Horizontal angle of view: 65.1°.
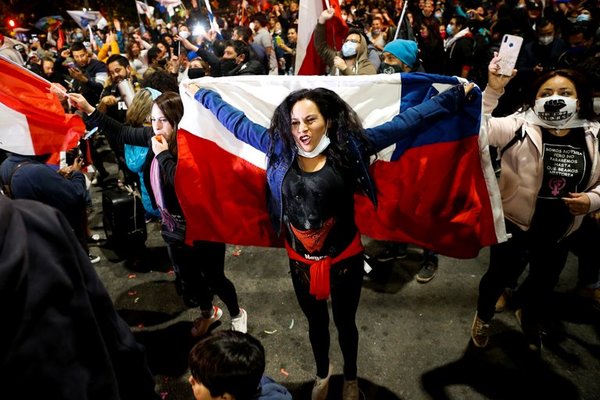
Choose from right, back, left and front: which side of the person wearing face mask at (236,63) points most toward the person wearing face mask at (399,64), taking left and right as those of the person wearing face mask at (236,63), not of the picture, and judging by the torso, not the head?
left

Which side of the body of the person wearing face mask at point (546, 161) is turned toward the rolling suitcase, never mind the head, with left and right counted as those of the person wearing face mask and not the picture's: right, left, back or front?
right

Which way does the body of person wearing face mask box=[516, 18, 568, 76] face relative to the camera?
toward the camera

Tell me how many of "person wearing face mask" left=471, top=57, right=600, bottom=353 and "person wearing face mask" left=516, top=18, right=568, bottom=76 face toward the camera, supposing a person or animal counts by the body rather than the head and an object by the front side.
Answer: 2

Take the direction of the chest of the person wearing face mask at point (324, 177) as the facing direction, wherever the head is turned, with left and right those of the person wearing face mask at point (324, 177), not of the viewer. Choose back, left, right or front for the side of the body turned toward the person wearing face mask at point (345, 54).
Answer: back

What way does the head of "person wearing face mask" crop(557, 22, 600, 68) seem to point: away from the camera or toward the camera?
toward the camera

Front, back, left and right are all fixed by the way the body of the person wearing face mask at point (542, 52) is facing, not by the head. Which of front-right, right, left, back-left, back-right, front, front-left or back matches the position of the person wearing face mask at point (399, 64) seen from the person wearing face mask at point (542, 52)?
front-right

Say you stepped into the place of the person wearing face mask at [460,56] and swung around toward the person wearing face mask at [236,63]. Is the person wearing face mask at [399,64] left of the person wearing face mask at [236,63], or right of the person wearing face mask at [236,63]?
left

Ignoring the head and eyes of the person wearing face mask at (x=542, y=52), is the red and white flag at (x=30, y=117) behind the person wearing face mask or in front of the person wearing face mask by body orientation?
in front

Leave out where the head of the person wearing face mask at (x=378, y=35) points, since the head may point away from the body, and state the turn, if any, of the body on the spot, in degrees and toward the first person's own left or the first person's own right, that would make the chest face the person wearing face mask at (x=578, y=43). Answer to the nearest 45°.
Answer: approximately 45° to the first person's own left

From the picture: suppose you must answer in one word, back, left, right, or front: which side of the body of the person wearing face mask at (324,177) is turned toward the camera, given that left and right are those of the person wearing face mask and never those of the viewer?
front

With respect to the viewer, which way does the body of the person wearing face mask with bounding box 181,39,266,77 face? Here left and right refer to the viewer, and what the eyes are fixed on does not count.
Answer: facing the viewer and to the left of the viewer

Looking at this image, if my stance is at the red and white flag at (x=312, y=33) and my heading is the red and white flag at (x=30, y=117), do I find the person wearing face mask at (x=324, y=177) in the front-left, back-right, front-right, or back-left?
front-left

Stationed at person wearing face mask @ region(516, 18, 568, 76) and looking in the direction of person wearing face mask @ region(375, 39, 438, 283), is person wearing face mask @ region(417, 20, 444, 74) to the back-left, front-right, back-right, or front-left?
front-right

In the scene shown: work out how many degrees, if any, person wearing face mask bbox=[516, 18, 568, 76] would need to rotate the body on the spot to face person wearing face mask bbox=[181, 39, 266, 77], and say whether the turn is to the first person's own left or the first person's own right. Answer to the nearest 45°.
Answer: approximately 90° to the first person's own right

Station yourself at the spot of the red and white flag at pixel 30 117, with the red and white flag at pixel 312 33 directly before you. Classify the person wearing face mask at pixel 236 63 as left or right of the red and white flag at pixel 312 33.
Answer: left

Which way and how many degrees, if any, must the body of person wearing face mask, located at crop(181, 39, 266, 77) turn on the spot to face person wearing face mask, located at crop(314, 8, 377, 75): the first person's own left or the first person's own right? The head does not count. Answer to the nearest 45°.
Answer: approximately 90° to the first person's own left
